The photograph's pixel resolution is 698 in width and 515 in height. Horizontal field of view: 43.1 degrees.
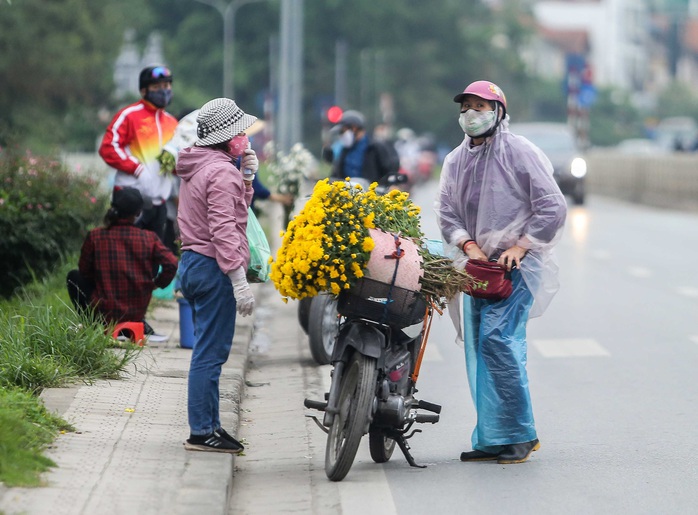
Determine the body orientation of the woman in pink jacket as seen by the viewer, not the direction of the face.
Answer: to the viewer's right

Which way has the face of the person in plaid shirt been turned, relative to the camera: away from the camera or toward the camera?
away from the camera

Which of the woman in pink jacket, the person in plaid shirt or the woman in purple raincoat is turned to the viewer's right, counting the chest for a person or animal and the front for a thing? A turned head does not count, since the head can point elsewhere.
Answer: the woman in pink jacket

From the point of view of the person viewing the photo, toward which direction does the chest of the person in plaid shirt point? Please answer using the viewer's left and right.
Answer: facing away from the viewer

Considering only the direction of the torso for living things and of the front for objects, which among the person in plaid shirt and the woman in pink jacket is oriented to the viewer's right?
the woman in pink jacket

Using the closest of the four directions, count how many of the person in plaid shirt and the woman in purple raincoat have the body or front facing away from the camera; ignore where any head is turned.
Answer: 1

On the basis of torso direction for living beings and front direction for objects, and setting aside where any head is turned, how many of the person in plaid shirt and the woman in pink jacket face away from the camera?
1

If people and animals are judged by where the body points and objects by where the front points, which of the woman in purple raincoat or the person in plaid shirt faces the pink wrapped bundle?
the woman in purple raincoat

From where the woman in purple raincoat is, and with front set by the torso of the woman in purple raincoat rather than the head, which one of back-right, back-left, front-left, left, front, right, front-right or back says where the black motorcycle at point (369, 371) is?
front

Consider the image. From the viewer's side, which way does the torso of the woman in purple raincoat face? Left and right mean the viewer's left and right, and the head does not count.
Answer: facing the viewer and to the left of the viewer

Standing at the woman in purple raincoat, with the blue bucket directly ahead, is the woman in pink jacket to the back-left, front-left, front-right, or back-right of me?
front-left

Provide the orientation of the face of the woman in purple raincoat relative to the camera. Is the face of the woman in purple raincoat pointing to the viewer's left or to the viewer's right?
to the viewer's left

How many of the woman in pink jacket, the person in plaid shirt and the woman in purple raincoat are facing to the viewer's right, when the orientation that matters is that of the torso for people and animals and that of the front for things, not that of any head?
1

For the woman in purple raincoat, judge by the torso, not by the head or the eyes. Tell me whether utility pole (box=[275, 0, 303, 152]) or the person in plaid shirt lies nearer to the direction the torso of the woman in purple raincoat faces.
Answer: the person in plaid shirt
